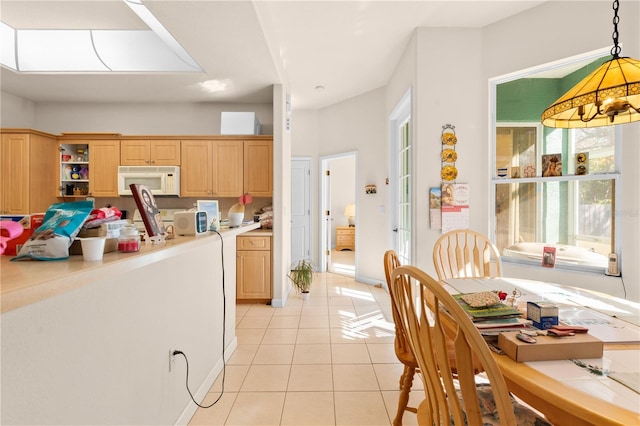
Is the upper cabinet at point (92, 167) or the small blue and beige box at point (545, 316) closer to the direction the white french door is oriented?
the upper cabinet

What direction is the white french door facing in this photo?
to the viewer's left

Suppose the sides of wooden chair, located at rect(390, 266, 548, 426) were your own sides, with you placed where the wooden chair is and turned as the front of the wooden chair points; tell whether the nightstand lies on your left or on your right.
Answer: on your left

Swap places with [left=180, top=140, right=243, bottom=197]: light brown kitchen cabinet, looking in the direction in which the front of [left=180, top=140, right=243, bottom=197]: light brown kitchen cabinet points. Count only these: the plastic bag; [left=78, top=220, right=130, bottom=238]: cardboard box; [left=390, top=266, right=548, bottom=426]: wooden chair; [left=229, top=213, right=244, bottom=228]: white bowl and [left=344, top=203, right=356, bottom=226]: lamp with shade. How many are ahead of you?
4

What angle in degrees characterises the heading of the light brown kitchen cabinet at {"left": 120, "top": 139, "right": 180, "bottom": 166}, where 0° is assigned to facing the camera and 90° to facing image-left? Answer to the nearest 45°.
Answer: approximately 0°

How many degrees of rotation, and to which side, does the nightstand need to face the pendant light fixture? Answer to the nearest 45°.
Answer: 0° — it already faces it

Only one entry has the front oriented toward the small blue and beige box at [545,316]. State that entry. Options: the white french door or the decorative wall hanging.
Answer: the decorative wall hanging

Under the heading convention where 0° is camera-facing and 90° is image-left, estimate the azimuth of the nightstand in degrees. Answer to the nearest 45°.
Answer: approximately 0°
